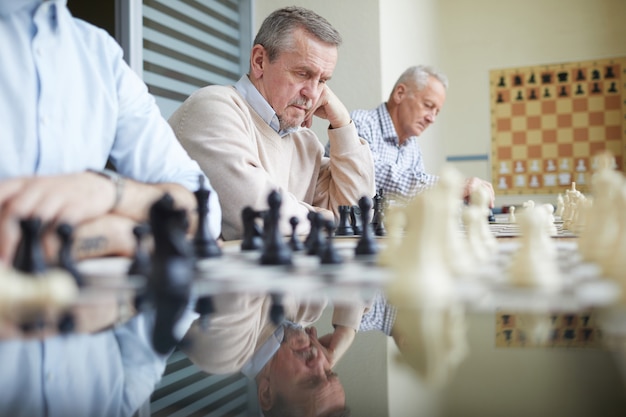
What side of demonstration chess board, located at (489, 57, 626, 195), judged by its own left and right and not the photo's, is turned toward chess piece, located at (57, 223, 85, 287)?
front

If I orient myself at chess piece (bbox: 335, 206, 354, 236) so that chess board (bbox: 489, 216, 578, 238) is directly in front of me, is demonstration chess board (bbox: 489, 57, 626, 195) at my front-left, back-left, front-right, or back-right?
front-left

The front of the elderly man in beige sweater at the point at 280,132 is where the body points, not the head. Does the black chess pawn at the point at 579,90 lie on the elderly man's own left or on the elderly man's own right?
on the elderly man's own left

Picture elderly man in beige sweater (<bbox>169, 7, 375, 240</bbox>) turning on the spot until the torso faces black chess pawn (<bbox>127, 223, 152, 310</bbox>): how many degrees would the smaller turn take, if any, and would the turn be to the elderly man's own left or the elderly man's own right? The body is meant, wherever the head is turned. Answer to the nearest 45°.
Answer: approximately 45° to the elderly man's own right

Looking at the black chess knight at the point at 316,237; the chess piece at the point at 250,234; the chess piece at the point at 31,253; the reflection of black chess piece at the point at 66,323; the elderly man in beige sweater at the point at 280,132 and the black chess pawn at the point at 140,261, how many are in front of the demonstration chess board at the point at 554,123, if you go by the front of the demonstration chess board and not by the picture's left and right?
6

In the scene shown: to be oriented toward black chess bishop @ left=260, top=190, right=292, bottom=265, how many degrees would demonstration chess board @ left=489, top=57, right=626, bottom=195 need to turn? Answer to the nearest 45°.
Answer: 0° — it already faces it

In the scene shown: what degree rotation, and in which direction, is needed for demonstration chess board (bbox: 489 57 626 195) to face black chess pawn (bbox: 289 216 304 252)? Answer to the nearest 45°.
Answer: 0° — it already faces it

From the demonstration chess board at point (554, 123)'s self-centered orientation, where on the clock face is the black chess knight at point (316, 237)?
The black chess knight is roughly at 12 o'clock from the demonstration chess board.

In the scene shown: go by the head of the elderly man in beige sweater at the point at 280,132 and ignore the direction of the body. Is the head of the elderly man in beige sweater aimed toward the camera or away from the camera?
toward the camera

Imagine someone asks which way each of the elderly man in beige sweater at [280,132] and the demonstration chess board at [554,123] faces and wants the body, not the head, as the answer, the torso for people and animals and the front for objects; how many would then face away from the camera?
0

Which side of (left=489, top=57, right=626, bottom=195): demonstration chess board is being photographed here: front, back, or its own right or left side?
front

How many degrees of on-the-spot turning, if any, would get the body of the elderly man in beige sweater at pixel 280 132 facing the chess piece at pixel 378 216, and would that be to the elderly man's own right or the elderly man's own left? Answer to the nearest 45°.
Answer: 0° — they already face it

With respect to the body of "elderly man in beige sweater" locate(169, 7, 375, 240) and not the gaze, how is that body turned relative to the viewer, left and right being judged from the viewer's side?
facing the viewer and to the right of the viewer

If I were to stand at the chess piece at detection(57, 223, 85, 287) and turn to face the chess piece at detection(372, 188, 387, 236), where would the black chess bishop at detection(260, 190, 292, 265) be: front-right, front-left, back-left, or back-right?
front-right

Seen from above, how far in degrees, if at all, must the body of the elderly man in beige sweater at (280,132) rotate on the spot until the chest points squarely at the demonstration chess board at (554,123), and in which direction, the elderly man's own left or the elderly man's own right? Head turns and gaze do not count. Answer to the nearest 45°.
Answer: approximately 90° to the elderly man's own left

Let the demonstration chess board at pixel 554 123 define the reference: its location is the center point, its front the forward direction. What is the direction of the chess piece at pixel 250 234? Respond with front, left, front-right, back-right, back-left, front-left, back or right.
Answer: front

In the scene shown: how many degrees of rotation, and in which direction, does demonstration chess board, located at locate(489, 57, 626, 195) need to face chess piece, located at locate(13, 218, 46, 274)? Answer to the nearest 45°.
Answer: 0° — it already faces it

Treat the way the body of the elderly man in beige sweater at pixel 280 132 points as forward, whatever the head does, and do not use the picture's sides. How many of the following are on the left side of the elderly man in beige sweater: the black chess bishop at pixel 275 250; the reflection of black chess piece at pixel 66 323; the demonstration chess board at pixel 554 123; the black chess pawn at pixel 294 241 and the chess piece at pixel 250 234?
1
